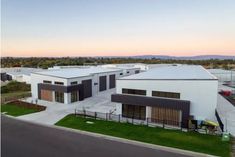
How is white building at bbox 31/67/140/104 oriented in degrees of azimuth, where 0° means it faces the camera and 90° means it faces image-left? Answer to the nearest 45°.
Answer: approximately 45°

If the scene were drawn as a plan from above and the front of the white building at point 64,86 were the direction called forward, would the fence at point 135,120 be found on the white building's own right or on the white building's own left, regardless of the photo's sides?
on the white building's own left
